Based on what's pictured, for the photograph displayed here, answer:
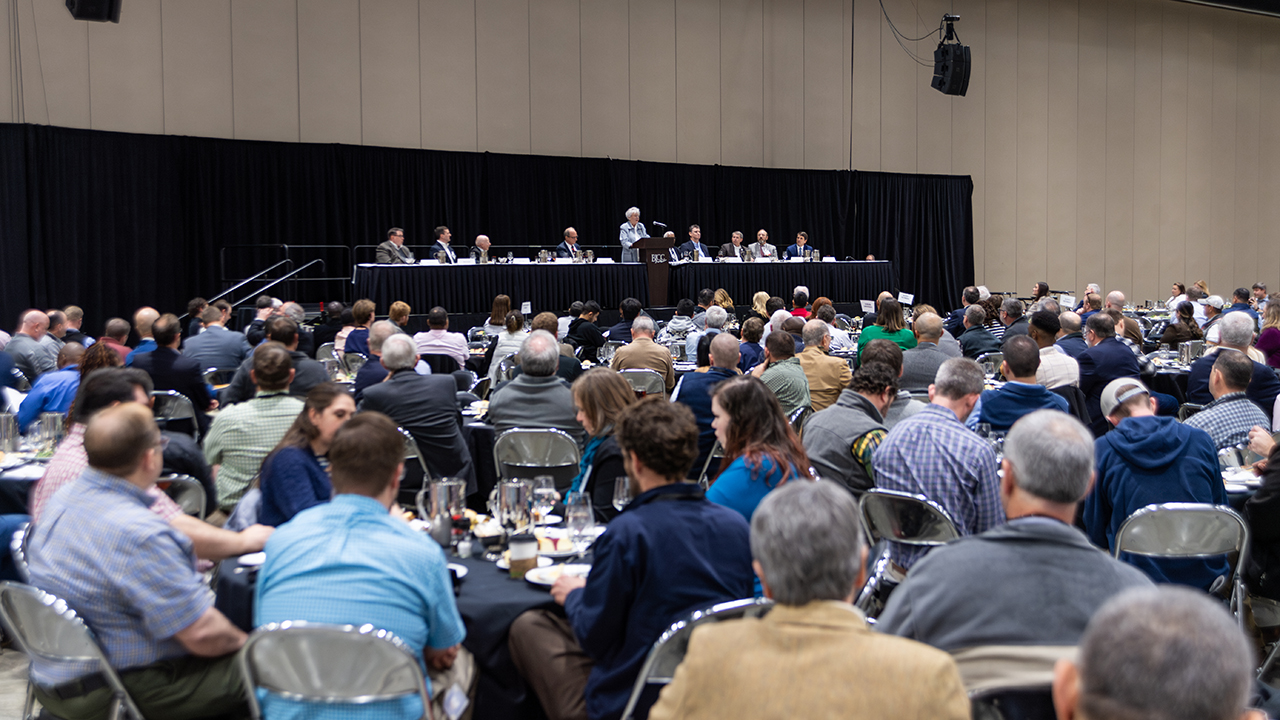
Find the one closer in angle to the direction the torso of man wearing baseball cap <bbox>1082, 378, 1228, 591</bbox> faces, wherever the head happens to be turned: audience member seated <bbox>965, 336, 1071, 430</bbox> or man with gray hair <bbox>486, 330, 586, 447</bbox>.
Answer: the audience member seated

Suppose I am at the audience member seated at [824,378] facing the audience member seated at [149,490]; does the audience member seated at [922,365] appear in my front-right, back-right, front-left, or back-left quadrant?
back-left

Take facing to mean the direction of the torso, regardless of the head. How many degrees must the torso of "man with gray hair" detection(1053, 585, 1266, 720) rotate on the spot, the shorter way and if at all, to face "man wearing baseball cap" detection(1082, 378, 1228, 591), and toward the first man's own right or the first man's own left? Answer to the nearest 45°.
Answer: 0° — they already face them

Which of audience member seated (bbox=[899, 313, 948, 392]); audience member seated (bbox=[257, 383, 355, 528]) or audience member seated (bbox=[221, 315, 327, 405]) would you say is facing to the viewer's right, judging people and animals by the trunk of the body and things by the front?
audience member seated (bbox=[257, 383, 355, 528])

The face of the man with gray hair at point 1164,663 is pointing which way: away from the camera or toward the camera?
away from the camera

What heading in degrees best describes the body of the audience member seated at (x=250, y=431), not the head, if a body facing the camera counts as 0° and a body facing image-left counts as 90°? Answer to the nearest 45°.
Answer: approximately 180°

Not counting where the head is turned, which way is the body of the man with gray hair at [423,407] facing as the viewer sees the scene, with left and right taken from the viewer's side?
facing away from the viewer

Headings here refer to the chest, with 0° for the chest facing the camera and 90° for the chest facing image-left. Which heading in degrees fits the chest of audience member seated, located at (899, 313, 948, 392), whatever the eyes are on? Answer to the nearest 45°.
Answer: approximately 180°

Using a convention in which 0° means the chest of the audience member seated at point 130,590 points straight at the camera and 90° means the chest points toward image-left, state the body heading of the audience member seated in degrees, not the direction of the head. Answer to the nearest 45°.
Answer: approximately 225°

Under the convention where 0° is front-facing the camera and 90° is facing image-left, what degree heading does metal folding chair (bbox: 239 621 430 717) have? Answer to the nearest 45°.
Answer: approximately 180°

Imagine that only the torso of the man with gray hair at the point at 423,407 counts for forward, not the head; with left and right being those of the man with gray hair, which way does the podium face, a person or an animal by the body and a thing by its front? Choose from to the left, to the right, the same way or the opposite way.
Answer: the opposite way

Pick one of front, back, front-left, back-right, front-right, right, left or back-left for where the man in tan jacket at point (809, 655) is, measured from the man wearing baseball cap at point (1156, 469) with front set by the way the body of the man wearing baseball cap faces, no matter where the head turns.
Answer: back

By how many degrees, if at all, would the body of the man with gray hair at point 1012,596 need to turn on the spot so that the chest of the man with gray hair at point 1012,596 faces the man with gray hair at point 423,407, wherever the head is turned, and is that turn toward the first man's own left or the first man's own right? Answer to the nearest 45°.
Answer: approximately 45° to the first man's own left
